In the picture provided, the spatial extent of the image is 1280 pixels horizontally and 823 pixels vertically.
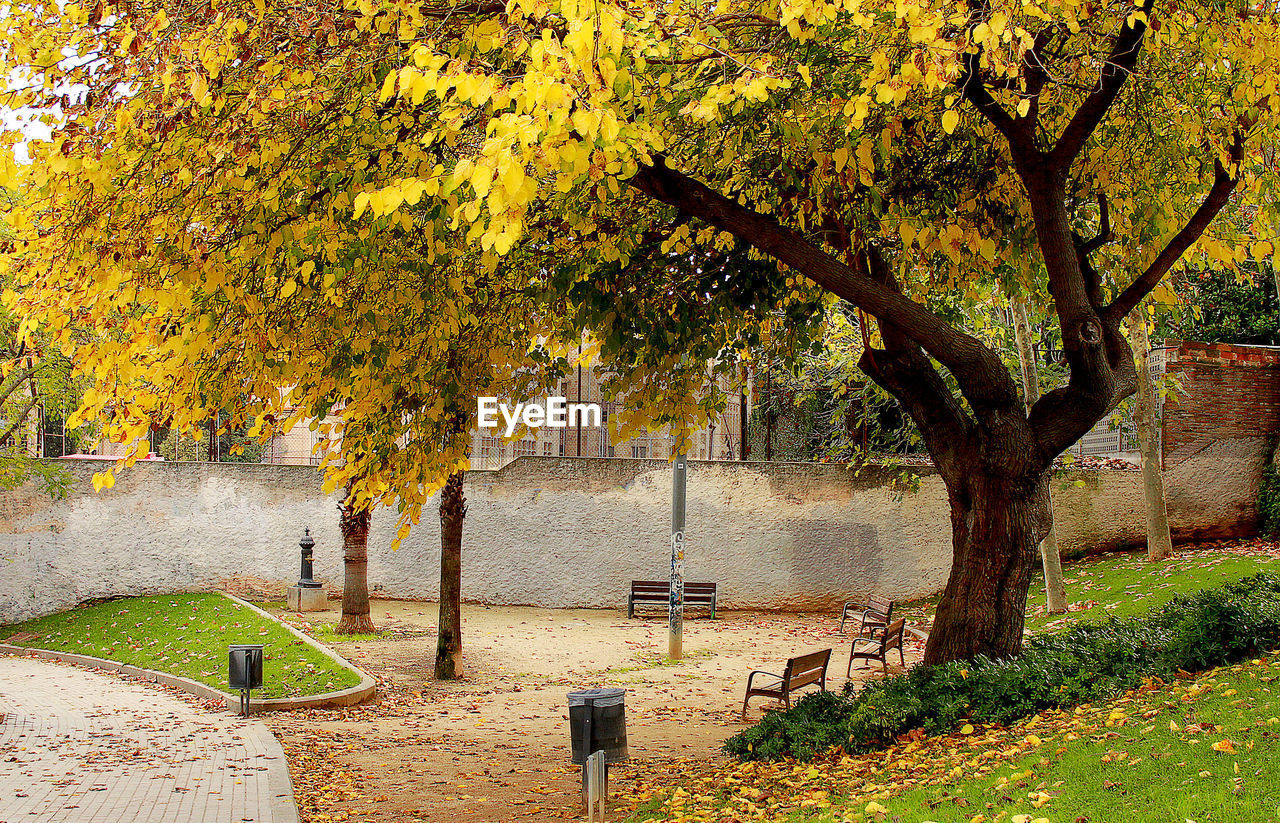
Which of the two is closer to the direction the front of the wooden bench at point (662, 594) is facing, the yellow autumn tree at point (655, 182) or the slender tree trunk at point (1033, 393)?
the yellow autumn tree

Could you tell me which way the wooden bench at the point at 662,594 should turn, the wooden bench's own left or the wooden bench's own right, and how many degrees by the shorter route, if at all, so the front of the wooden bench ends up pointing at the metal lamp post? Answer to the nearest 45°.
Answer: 0° — it already faces it

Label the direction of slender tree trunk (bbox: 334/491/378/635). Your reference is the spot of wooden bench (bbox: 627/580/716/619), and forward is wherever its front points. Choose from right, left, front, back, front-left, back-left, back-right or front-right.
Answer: front-right

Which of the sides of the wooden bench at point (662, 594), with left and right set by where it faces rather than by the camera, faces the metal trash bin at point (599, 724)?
front

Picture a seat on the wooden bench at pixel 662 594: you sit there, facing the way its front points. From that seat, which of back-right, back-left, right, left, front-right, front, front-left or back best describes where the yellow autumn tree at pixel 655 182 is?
front

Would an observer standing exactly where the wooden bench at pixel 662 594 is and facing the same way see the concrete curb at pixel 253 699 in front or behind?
in front

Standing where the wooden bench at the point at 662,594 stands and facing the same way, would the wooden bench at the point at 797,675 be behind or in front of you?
in front

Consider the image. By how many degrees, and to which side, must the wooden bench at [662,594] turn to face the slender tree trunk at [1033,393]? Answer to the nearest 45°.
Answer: approximately 45° to its left

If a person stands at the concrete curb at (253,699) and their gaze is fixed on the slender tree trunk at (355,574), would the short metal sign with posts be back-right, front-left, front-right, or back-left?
back-right

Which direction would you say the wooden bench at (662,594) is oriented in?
toward the camera

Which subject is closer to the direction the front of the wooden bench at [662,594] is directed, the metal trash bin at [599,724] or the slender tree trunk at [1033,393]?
the metal trash bin
